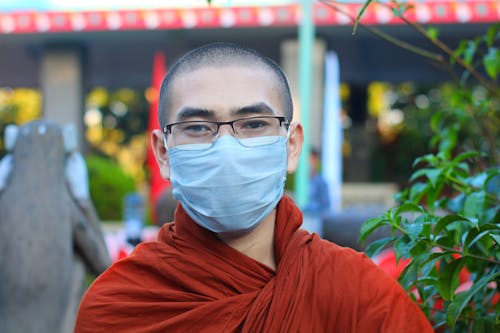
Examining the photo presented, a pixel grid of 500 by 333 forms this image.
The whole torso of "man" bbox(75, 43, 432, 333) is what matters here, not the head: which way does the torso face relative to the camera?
toward the camera

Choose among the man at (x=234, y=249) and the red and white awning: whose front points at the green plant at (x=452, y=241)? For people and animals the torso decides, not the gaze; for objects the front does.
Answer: the red and white awning

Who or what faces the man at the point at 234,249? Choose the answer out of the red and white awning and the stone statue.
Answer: the red and white awning

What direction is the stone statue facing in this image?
away from the camera

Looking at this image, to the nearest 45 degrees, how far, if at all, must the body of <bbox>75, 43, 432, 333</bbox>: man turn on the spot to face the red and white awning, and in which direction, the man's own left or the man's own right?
approximately 180°

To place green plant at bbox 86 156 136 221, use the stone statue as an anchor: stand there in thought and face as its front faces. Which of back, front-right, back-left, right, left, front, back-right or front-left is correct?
front

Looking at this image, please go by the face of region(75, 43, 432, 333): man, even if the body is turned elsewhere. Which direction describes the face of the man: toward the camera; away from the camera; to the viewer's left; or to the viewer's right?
toward the camera

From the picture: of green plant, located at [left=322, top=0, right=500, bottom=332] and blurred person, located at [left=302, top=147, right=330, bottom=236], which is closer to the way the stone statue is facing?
the blurred person

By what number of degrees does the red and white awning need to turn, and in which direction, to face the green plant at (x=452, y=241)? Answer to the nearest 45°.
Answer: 0° — it already faces it

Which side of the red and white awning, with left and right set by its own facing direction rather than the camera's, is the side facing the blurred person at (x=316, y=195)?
front

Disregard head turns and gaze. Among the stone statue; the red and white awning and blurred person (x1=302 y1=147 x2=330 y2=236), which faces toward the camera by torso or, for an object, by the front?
the red and white awning

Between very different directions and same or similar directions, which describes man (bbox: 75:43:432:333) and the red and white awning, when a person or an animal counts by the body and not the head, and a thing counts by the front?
same or similar directions

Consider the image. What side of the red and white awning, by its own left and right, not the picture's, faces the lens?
front

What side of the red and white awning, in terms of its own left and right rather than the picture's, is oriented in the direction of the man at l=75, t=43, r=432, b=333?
front
